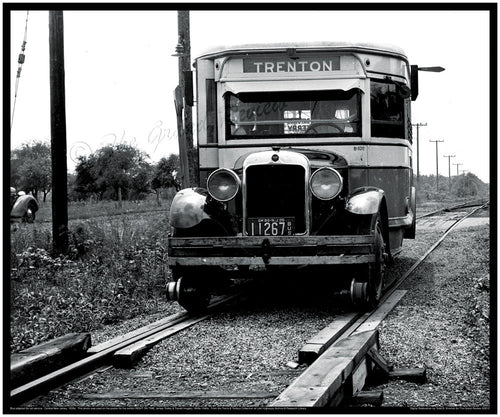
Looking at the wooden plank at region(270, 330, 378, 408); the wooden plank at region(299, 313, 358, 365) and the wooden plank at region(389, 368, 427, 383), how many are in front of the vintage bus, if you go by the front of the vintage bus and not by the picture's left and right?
3

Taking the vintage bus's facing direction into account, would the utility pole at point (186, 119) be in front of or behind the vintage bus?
behind

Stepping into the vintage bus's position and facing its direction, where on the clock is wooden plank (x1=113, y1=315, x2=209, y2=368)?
The wooden plank is roughly at 1 o'clock from the vintage bus.

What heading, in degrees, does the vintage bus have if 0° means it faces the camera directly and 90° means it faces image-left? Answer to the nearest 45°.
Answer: approximately 0°

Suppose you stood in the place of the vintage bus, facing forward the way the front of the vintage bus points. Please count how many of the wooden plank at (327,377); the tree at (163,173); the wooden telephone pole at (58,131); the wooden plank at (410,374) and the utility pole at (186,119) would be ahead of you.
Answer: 2

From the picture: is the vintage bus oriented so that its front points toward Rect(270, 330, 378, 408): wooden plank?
yes

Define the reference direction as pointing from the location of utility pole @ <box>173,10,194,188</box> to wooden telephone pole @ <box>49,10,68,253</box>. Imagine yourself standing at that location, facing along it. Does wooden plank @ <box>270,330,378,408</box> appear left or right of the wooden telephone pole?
left
